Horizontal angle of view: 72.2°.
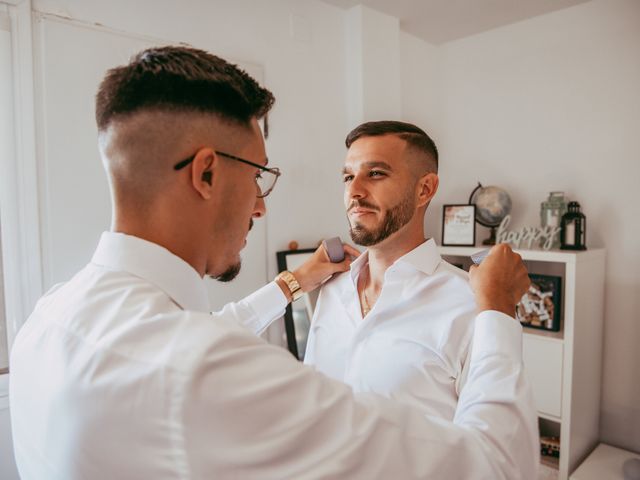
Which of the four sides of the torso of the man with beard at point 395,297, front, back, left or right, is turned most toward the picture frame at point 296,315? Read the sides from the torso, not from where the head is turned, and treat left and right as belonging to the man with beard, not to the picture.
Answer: right

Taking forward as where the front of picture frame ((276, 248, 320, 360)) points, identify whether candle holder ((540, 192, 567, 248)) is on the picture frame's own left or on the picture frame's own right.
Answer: on the picture frame's own left

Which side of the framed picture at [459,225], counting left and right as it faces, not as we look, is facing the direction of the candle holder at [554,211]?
left

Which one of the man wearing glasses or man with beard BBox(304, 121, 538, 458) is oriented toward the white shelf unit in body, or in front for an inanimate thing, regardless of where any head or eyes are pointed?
the man wearing glasses

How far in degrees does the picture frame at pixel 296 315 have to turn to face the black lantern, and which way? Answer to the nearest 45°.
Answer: approximately 45° to its left

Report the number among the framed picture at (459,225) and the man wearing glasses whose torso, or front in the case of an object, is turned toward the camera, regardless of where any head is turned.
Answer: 1

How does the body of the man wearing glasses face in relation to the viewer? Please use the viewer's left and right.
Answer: facing away from the viewer and to the right of the viewer
